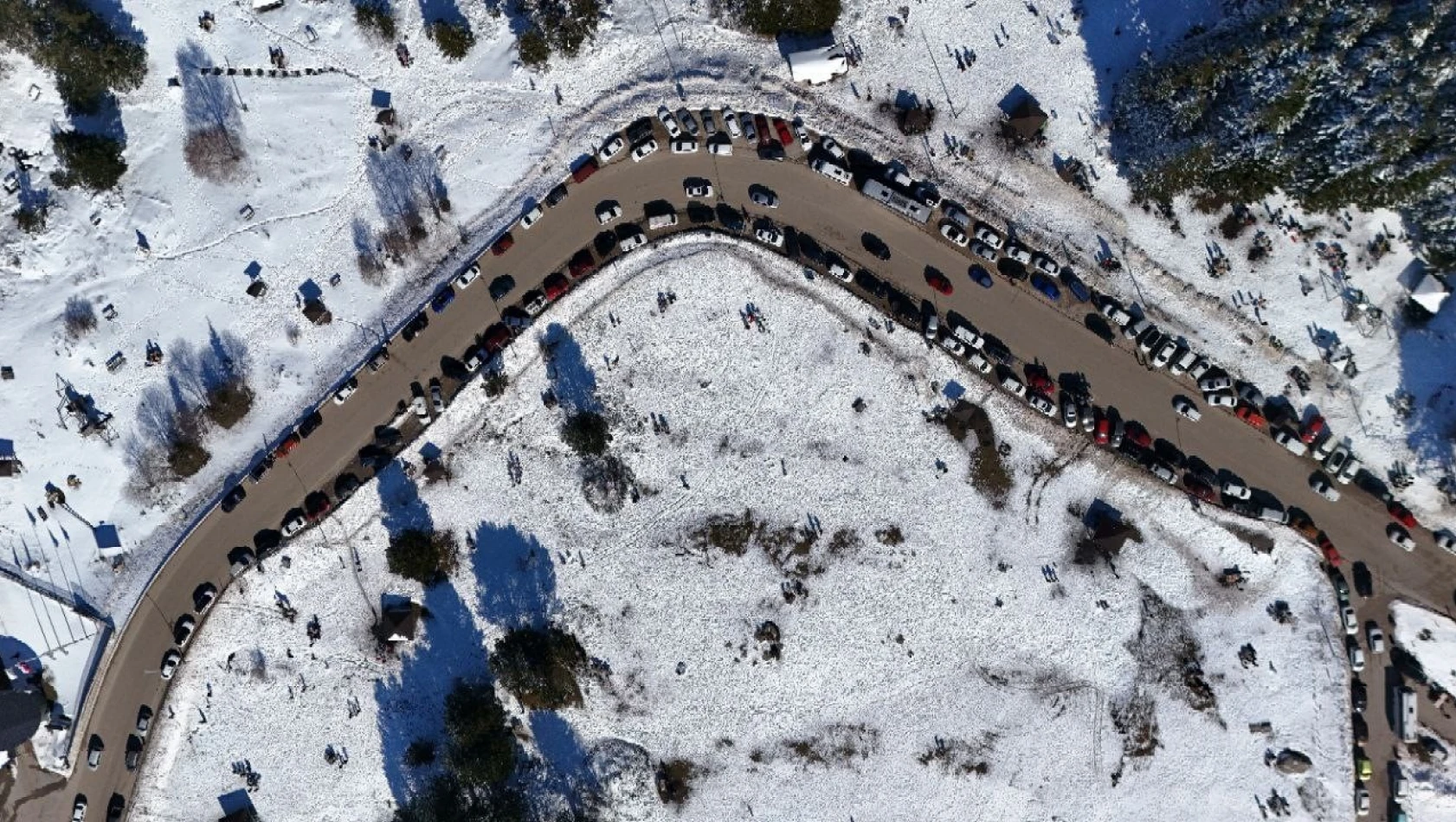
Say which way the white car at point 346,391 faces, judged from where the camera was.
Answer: facing the viewer and to the left of the viewer

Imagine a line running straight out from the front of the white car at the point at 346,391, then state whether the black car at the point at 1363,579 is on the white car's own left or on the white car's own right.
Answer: on the white car's own left
